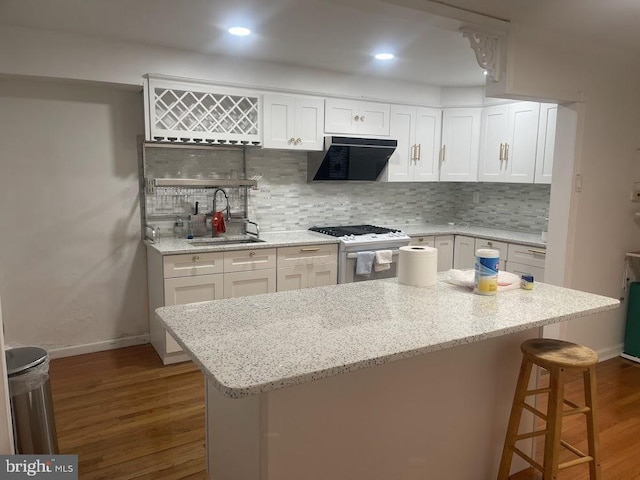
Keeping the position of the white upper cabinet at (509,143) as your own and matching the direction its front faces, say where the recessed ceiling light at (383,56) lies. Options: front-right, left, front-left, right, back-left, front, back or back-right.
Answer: front

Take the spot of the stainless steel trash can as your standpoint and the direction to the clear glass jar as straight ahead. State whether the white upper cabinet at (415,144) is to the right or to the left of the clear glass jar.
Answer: right

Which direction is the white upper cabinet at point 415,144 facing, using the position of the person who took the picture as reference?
facing the viewer

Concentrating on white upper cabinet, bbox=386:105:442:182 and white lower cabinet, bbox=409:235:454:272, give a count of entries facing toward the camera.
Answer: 2

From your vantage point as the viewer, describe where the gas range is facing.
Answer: facing the viewer and to the right of the viewer

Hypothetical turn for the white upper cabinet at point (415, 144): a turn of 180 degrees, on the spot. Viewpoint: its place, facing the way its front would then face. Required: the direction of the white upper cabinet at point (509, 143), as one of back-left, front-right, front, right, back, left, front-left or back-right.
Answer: right

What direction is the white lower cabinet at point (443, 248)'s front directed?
toward the camera

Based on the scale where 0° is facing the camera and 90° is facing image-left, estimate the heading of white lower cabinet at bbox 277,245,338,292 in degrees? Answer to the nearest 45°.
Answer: approximately 315°

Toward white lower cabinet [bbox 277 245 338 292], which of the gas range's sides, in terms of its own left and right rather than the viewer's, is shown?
right
